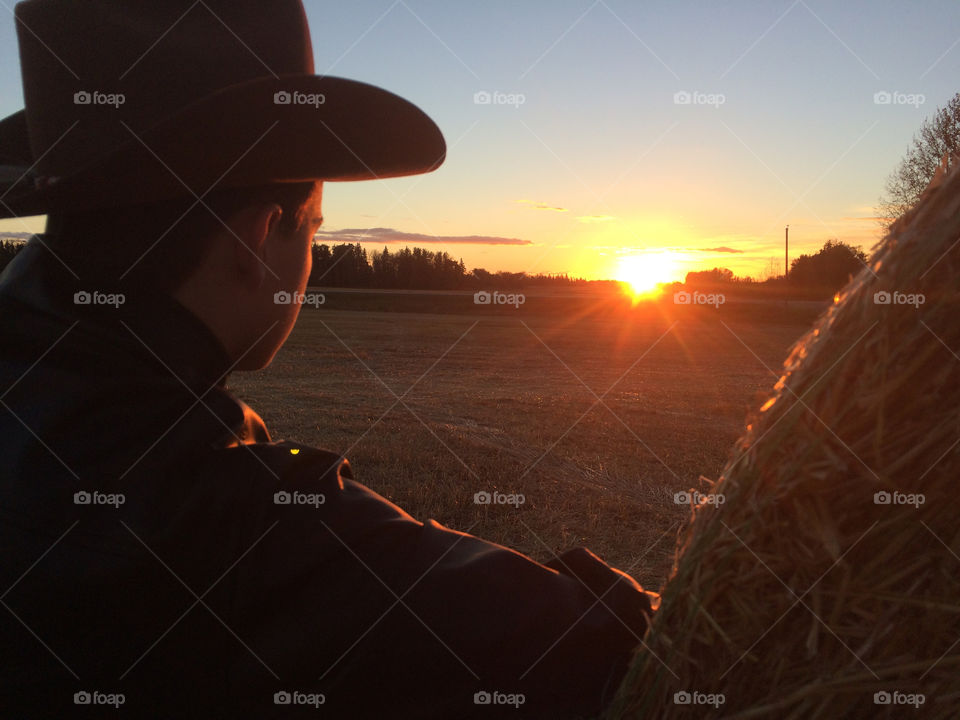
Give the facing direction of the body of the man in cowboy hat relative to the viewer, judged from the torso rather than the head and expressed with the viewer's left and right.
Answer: facing away from the viewer and to the right of the viewer

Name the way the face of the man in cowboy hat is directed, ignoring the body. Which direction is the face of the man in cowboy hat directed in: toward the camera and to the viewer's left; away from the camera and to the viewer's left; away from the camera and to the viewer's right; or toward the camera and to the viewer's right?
away from the camera and to the viewer's right

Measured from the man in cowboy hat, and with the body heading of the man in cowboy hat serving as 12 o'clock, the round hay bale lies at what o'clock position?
The round hay bale is roughly at 2 o'clock from the man in cowboy hat.
